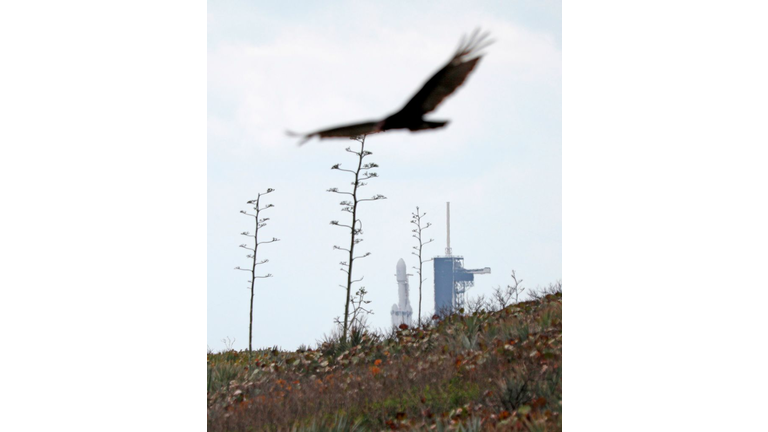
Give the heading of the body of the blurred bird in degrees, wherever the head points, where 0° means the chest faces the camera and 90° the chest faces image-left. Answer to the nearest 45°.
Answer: approximately 45°

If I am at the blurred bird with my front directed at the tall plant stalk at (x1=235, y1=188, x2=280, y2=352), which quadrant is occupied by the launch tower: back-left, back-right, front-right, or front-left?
front-right

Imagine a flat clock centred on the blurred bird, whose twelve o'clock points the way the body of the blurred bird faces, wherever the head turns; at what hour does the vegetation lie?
The vegetation is roughly at 4 o'clock from the blurred bird.

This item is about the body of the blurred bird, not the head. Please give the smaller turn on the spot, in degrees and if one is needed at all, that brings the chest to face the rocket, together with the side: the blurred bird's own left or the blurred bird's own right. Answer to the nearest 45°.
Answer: approximately 135° to the blurred bird's own right

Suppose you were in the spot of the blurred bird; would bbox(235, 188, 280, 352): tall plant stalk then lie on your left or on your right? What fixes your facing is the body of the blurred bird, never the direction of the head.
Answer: on your right

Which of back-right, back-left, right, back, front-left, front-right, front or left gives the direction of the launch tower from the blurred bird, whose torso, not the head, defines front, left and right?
back-right

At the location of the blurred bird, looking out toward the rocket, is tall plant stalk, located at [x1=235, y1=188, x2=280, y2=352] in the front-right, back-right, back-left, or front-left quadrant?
front-left
